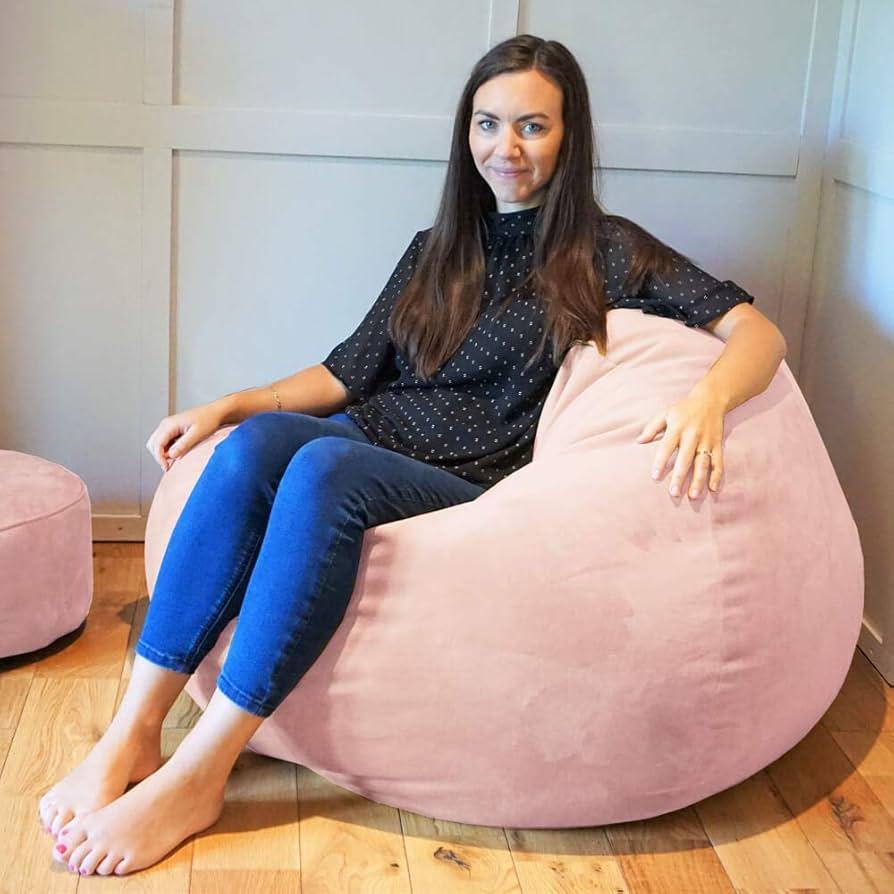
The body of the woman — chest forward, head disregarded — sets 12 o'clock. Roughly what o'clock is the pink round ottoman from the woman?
The pink round ottoman is roughly at 2 o'clock from the woman.

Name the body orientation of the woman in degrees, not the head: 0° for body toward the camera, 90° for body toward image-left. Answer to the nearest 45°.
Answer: approximately 45°
